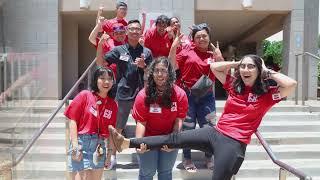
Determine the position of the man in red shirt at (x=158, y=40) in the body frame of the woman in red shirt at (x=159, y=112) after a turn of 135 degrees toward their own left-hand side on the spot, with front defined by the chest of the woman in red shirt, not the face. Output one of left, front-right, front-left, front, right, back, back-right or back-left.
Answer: front-left

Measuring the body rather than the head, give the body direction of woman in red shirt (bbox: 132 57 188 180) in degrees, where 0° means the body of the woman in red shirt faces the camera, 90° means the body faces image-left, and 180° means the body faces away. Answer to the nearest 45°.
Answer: approximately 0°

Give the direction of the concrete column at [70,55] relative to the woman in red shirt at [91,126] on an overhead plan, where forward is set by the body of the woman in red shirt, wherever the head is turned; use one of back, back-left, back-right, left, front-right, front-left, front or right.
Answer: back-left

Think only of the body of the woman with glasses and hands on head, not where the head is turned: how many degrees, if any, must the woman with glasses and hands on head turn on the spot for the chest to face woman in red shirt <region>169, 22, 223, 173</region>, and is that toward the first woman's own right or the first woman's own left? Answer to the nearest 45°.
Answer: approximately 135° to the first woman's own right

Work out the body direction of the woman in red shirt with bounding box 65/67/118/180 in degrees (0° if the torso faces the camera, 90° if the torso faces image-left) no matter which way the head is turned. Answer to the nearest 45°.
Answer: approximately 315°

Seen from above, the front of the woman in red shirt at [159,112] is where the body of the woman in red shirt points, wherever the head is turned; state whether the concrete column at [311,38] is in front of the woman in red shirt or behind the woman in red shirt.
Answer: behind

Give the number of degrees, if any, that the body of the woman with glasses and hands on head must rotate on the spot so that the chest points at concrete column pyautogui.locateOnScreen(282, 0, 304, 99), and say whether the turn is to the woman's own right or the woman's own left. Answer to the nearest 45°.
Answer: approximately 135° to the woman's own right
